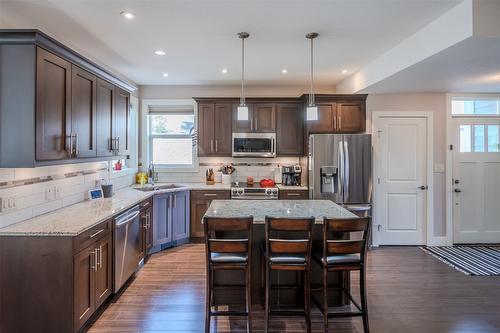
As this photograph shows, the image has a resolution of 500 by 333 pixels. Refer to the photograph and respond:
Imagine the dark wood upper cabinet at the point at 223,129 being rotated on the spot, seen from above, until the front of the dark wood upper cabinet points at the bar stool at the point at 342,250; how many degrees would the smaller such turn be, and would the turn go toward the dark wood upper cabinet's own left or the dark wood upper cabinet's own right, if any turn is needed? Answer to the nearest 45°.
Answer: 0° — it already faces it

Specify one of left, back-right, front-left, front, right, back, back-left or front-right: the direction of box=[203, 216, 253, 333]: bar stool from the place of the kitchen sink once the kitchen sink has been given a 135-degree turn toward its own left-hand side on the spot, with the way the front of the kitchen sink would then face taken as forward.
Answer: back

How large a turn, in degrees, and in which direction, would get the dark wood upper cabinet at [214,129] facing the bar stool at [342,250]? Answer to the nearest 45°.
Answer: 0° — it already faces it

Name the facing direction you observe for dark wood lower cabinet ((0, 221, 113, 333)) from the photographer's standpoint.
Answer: facing to the right of the viewer

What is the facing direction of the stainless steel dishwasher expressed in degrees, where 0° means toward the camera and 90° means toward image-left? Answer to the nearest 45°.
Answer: approximately 315°

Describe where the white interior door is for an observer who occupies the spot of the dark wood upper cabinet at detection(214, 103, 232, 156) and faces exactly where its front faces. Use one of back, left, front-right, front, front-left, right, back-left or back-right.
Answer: left

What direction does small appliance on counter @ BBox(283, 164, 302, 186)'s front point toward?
toward the camera

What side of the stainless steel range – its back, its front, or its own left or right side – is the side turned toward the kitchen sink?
right

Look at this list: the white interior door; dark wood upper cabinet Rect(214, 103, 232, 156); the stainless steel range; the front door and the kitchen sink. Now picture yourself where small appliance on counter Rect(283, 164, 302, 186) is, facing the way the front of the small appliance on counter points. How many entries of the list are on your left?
2

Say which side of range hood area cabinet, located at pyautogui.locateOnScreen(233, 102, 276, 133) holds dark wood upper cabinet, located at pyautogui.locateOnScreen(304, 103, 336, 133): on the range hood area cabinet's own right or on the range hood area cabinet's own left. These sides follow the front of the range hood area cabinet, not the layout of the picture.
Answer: on the range hood area cabinet's own left

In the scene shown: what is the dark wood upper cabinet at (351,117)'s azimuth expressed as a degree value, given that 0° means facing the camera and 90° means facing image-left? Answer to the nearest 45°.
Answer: approximately 0°

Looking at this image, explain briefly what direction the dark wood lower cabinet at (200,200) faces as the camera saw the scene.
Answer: facing the viewer

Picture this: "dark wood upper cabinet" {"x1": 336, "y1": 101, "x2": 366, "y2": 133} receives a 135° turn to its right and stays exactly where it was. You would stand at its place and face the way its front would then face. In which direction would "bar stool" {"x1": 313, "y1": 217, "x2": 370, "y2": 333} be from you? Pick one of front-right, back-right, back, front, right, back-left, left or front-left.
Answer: back-left

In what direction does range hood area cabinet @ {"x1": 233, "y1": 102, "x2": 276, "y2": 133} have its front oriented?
toward the camera

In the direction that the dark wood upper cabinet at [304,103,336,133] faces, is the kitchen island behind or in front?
in front
